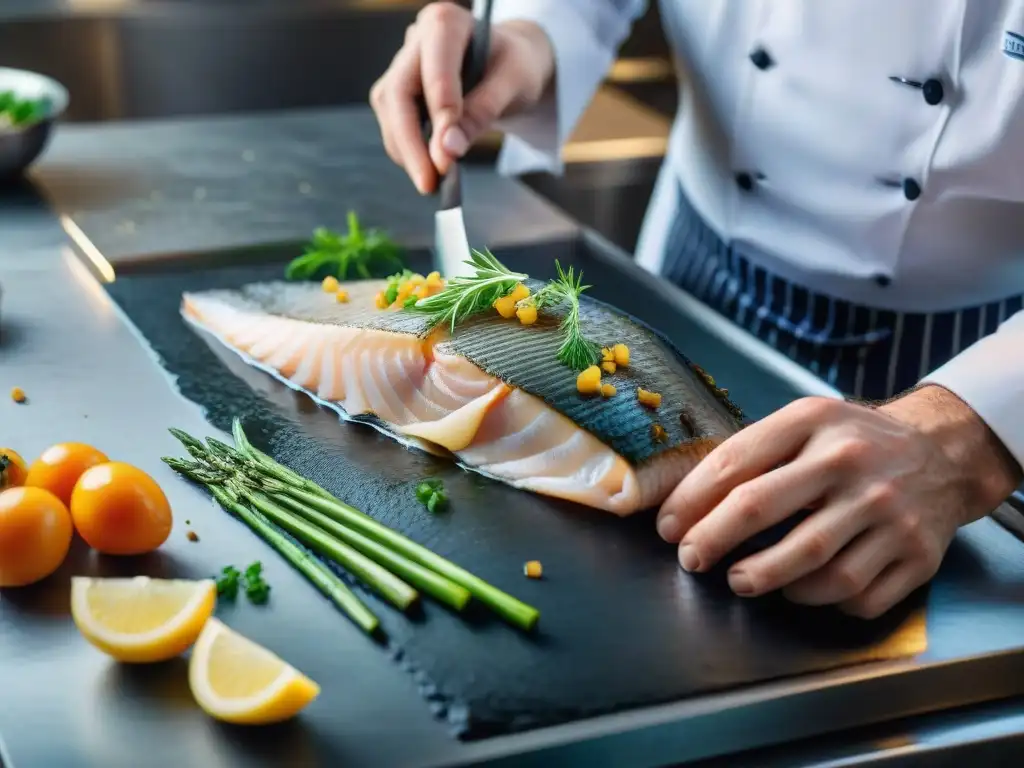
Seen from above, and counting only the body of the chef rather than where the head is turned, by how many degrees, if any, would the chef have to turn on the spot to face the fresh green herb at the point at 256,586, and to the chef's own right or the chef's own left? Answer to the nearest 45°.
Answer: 0° — they already face it

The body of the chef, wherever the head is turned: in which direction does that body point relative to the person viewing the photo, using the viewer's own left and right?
facing the viewer and to the left of the viewer

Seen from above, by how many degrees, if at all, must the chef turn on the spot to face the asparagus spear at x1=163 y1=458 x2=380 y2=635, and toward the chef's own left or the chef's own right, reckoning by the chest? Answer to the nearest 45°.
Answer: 0° — they already face it

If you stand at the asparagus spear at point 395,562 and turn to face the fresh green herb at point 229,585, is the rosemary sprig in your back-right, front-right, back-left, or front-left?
back-right

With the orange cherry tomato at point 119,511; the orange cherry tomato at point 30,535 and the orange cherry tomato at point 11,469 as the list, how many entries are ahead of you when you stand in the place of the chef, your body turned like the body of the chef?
3

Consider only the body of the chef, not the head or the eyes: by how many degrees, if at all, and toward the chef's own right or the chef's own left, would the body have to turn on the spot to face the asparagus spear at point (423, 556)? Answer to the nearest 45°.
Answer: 0° — they already face it

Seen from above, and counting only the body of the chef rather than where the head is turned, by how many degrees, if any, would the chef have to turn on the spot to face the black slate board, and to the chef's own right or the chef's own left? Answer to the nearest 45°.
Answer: approximately 45° to the chef's own left

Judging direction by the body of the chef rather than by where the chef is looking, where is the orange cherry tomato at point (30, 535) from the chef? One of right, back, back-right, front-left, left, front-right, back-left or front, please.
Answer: front

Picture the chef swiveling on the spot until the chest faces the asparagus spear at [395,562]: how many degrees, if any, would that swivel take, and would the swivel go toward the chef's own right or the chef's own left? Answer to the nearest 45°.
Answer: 0° — they already face it

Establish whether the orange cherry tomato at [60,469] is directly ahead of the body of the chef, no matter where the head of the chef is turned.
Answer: yes

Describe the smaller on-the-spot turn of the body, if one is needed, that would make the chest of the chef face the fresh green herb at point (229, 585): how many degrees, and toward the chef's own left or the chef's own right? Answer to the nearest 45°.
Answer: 0° — they already face it

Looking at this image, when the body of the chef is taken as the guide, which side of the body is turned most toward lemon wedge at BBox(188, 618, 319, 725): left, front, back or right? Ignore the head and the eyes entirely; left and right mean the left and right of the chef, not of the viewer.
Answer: front

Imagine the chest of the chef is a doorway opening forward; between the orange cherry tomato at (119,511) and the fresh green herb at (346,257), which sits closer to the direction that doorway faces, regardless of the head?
the orange cherry tomato

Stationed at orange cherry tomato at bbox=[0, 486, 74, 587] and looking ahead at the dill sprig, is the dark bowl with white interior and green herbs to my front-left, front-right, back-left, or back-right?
front-left

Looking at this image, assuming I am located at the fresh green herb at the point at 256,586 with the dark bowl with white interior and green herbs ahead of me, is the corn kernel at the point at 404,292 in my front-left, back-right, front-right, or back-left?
front-right
